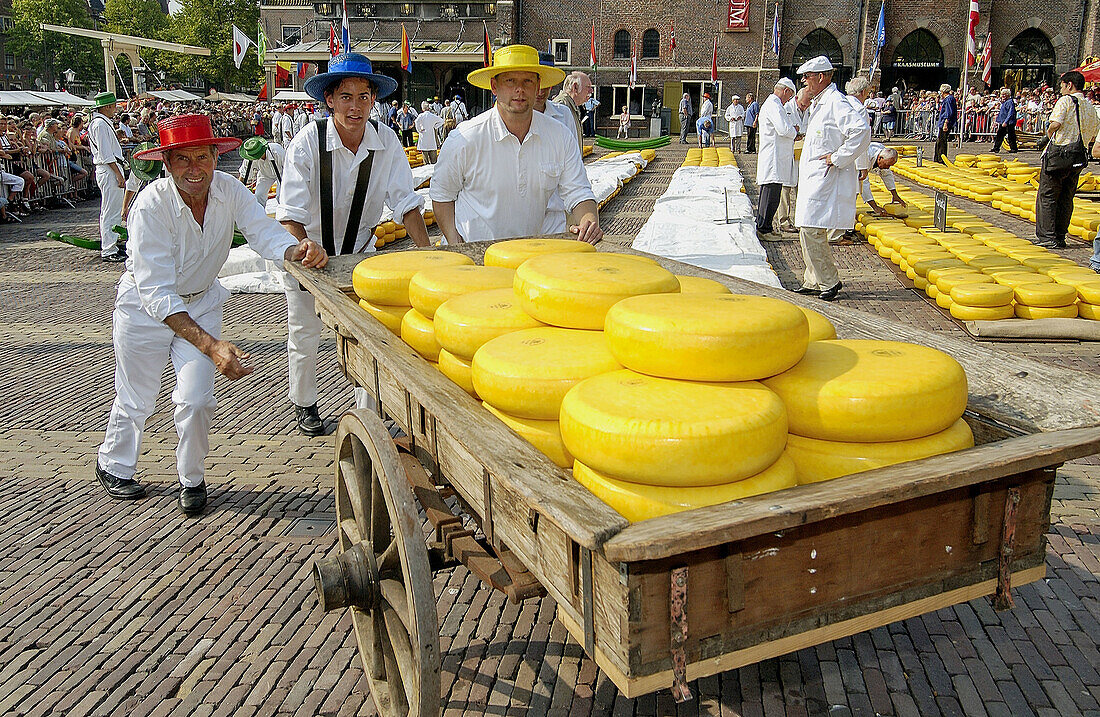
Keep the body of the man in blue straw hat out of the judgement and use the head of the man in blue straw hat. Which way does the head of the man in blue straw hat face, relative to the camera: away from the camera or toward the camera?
toward the camera

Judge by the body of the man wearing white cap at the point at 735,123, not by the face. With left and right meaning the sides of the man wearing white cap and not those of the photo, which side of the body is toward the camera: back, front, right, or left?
front

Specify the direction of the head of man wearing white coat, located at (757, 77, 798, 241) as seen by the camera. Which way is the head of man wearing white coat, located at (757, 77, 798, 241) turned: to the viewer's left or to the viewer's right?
to the viewer's right

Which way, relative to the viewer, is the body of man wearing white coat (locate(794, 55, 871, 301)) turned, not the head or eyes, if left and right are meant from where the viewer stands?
facing to the left of the viewer

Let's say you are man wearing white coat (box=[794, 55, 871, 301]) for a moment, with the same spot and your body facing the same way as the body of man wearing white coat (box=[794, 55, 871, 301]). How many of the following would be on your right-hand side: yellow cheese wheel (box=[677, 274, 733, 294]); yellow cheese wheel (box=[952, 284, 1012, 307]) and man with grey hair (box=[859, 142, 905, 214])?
1

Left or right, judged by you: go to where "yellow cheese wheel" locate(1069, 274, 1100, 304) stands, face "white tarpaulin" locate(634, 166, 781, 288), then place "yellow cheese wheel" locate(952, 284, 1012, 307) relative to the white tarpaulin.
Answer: left

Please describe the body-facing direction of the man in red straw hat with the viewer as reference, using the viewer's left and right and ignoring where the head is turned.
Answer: facing the viewer and to the right of the viewer
